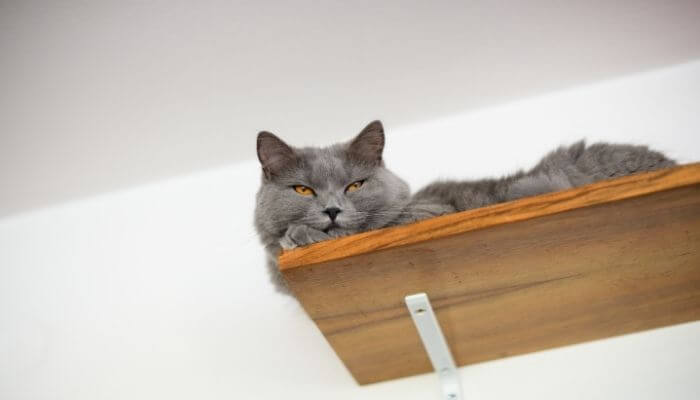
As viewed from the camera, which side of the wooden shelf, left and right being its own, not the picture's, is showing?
front
